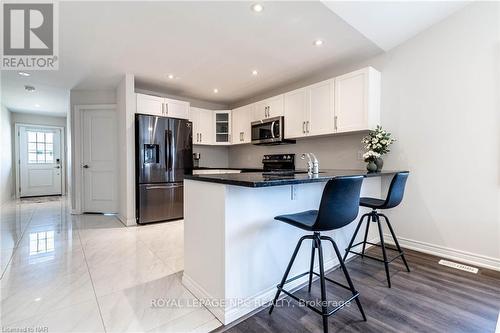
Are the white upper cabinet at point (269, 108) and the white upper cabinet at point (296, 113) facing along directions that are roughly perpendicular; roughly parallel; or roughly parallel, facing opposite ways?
roughly parallel

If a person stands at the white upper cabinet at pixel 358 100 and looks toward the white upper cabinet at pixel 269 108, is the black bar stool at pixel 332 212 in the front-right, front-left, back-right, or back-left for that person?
back-left

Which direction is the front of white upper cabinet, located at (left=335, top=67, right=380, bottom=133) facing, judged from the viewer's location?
facing the viewer and to the left of the viewer

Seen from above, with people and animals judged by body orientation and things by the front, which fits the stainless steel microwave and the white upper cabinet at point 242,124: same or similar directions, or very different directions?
same or similar directions

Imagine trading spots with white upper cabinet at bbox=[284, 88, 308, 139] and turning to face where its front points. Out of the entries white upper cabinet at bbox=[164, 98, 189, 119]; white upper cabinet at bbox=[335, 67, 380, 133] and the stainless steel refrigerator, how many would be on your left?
1

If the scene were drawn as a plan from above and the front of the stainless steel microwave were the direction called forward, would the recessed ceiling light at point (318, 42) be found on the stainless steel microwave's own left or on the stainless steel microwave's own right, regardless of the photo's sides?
on the stainless steel microwave's own left

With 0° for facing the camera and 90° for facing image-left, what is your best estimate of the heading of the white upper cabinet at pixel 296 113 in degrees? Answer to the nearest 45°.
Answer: approximately 45°

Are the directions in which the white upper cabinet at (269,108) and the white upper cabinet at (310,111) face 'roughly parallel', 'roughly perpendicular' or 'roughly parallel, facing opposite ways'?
roughly parallel

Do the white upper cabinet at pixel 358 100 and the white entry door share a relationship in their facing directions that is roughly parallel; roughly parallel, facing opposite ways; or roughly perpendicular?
roughly perpendicular

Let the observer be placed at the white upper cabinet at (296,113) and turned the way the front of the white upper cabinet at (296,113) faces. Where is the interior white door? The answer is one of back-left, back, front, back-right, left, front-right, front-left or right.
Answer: front-right

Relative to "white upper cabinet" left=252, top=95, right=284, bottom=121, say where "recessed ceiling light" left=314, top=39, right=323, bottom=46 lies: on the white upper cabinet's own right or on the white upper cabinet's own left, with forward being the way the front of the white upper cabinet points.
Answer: on the white upper cabinet's own left

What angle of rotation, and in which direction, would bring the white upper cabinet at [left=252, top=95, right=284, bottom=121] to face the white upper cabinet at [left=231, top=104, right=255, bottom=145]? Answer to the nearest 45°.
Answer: approximately 90° to its right

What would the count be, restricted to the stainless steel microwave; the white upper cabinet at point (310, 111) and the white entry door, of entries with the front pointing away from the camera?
0

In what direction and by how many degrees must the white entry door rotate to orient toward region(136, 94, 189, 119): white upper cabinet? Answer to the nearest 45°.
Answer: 0° — it already faces it

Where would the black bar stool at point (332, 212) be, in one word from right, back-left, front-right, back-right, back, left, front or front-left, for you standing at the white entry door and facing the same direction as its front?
front

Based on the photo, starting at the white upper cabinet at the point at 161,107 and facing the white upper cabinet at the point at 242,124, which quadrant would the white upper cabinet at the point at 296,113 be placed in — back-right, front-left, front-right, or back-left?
front-right

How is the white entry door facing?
toward the camera

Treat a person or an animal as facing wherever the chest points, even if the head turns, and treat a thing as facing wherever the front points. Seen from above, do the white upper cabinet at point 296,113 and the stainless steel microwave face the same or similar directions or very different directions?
same or similar directions
